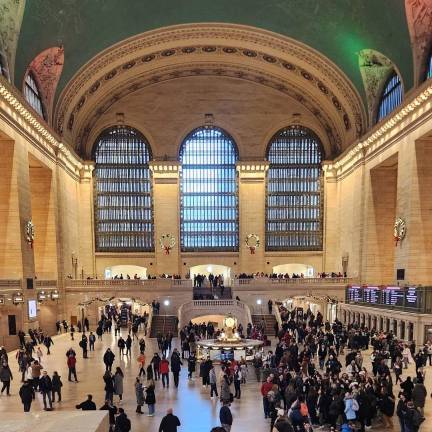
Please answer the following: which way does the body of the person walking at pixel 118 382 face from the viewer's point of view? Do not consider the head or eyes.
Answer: away from the camera

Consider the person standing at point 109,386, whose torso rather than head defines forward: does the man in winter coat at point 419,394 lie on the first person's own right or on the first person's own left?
on the first person's own right

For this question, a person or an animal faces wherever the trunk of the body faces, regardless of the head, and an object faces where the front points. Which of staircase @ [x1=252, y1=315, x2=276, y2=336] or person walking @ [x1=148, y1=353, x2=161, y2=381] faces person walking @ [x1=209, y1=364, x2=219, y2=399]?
the staircase

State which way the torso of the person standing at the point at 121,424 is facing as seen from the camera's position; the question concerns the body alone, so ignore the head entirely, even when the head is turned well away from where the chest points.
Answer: away from the camera

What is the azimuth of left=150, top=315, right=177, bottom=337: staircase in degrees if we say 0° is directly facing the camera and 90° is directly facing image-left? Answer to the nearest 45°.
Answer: approximately 0°
